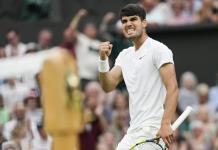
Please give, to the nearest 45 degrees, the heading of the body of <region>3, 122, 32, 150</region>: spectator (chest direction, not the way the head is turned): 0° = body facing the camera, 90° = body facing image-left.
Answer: approximately 0°

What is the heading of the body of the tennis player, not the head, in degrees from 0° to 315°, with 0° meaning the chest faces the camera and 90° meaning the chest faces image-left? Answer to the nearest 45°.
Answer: approximately 45°

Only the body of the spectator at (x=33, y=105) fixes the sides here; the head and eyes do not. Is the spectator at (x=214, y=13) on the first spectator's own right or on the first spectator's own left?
on the first spectator's own left

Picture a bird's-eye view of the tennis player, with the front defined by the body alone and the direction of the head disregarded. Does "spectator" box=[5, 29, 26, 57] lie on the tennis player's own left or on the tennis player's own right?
on the tennis player's own right

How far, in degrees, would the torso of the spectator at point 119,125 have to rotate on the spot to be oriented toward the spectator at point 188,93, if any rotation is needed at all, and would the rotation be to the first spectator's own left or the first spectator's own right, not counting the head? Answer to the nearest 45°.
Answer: approximately 135° to the first spectator's own left

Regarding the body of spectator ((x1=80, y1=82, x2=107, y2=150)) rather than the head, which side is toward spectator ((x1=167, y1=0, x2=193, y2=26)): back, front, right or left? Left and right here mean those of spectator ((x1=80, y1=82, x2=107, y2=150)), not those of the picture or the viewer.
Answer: back

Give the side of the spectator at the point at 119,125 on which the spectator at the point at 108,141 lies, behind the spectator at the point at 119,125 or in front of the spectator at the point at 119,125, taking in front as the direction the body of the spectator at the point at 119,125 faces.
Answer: in front

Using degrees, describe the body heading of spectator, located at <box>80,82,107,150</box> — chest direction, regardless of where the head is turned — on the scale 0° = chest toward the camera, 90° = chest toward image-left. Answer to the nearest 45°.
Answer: approximately 45°

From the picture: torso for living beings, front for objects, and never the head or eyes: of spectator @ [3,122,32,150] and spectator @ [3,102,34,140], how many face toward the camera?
2

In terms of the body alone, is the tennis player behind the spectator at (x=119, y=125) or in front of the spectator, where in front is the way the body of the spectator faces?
in front

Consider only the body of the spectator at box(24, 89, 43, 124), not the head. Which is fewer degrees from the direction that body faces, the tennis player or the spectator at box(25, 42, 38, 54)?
the tennis player

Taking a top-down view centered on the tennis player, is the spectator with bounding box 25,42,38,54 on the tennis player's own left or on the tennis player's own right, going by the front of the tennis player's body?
on the tennis player's own right

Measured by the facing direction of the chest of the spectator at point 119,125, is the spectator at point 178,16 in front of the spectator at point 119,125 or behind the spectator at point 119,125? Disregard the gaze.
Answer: behind
